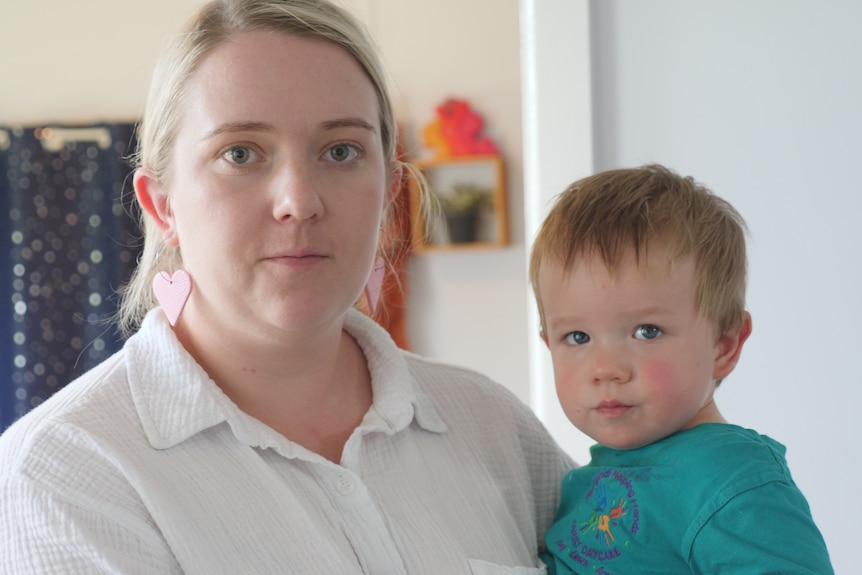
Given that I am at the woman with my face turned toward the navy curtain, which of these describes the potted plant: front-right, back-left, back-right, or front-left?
front-right

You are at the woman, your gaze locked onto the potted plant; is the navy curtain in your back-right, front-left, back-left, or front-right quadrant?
front-left

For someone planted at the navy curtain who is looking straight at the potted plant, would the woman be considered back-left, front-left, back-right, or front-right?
front-right

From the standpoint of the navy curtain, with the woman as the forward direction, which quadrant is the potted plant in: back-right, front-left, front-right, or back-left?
front-left

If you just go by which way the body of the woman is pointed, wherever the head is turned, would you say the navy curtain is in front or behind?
behind

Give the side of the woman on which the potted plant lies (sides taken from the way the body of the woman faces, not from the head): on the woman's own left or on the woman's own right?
on the woman's own left
